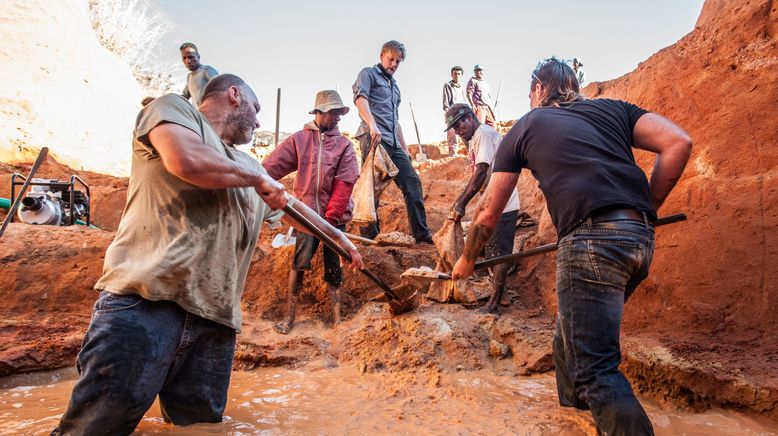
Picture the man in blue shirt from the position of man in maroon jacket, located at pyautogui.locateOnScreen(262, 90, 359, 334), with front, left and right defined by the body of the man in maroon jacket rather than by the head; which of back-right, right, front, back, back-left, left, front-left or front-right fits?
back-left

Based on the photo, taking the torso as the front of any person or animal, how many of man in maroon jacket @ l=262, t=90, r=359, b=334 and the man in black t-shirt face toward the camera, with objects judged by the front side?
1

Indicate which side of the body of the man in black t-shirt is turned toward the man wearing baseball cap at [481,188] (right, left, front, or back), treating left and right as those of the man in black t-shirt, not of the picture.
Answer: front

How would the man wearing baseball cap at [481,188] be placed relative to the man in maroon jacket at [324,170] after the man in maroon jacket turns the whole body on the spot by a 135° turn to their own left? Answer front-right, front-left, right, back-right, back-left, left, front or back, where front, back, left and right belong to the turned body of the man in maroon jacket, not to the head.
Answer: front-right

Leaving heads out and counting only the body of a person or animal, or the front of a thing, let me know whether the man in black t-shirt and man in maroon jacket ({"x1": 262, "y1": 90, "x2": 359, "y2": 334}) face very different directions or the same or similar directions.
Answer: very different directions

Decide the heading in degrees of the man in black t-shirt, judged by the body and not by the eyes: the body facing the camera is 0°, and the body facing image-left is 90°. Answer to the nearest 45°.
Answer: approximately 135°

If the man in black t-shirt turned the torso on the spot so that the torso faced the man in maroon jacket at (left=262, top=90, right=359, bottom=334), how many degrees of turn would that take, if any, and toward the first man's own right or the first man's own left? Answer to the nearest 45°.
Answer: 0° — they already face them

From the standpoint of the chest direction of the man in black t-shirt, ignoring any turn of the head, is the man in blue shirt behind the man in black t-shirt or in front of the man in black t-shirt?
in front

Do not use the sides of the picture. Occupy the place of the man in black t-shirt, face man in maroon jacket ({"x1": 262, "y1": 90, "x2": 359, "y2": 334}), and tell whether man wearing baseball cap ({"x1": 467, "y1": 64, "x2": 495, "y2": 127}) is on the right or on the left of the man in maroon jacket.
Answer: right

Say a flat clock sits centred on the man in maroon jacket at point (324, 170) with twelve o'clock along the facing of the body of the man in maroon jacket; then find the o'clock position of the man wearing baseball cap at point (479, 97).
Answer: The man wearing baseball cap is roughly at 7 o'clock from the man in maroon jacket.

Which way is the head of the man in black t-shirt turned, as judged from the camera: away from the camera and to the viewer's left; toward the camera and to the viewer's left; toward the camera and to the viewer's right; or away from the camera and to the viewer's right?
away from the camera and to the viewer's left

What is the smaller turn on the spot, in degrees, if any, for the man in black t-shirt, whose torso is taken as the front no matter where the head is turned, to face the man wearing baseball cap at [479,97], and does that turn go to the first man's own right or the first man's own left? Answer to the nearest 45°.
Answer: approximately 45° to the first man's own right

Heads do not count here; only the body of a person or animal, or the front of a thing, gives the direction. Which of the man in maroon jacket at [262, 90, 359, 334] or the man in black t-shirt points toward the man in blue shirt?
the man in black t-shirt
